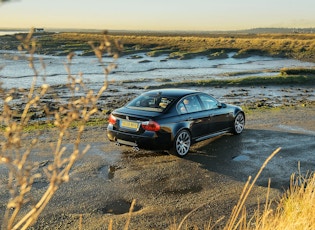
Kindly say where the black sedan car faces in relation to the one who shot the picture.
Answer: facing away from the viewer and to the right of the viewer
